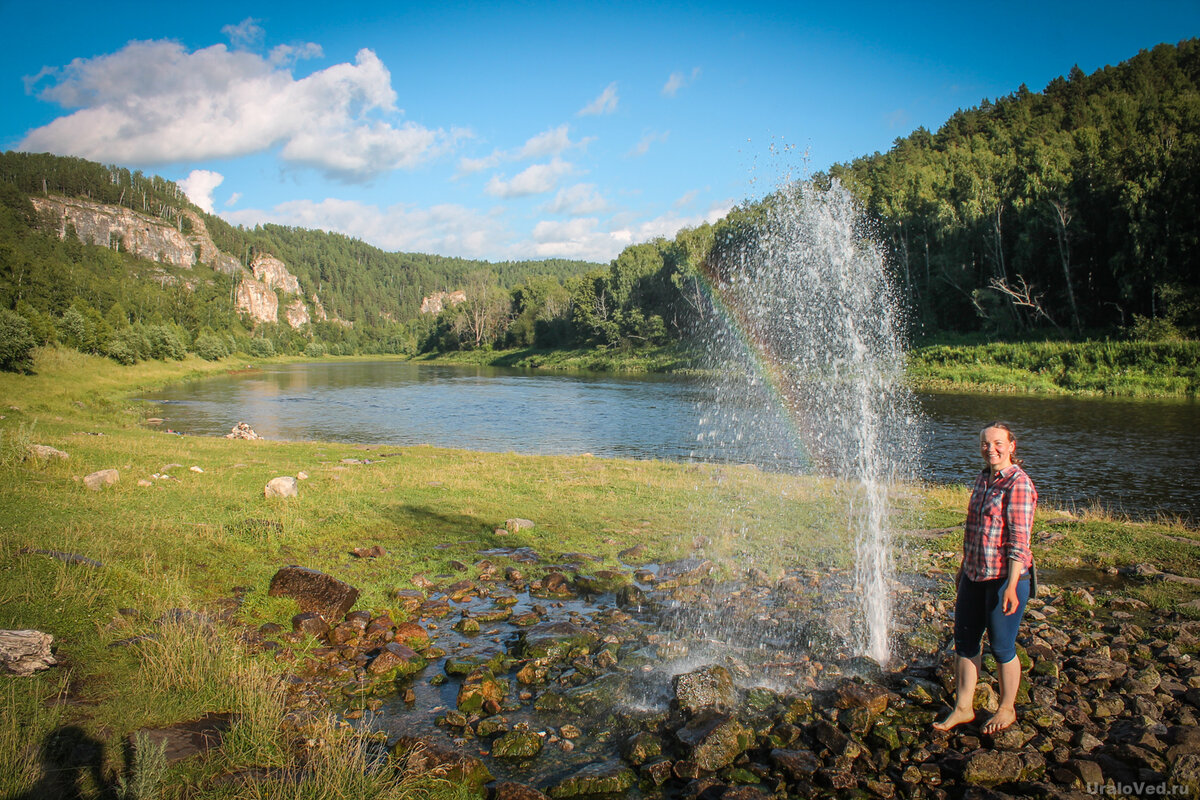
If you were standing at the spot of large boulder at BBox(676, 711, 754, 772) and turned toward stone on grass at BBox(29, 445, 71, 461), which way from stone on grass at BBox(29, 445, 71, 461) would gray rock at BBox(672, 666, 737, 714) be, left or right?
right

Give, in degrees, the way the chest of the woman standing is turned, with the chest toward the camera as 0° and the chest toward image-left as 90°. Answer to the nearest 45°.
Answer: approximately 45°
